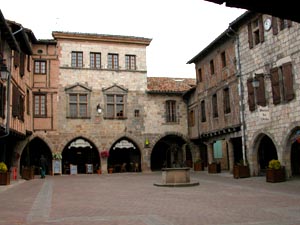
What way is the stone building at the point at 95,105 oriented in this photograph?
toward the camera

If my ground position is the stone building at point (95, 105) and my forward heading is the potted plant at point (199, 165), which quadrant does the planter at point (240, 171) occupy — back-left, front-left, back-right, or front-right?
front-right

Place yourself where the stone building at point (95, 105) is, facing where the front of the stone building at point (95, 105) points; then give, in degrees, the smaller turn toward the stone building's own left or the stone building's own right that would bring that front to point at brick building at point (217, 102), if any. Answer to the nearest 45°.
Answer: approximately 45° to the stone building's own left

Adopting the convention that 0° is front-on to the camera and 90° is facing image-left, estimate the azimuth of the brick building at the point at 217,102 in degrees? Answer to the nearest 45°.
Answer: approximately 45°

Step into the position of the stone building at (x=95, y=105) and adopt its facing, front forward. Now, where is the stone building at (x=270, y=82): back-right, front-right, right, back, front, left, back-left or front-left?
front-left

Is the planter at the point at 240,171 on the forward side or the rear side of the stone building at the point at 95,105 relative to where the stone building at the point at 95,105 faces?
on the forward side

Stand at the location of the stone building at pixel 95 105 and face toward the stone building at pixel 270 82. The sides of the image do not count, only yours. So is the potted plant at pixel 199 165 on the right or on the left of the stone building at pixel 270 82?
left

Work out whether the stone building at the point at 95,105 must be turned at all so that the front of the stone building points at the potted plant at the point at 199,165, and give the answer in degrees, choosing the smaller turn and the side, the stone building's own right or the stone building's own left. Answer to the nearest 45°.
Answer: approximately 90° to the stone building's own left

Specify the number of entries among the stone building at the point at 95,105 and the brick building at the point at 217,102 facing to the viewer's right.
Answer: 0

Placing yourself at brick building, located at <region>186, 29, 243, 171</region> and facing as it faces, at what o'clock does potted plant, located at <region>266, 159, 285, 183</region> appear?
The potted plant is roughly at 10 o'clock from the brick building.
